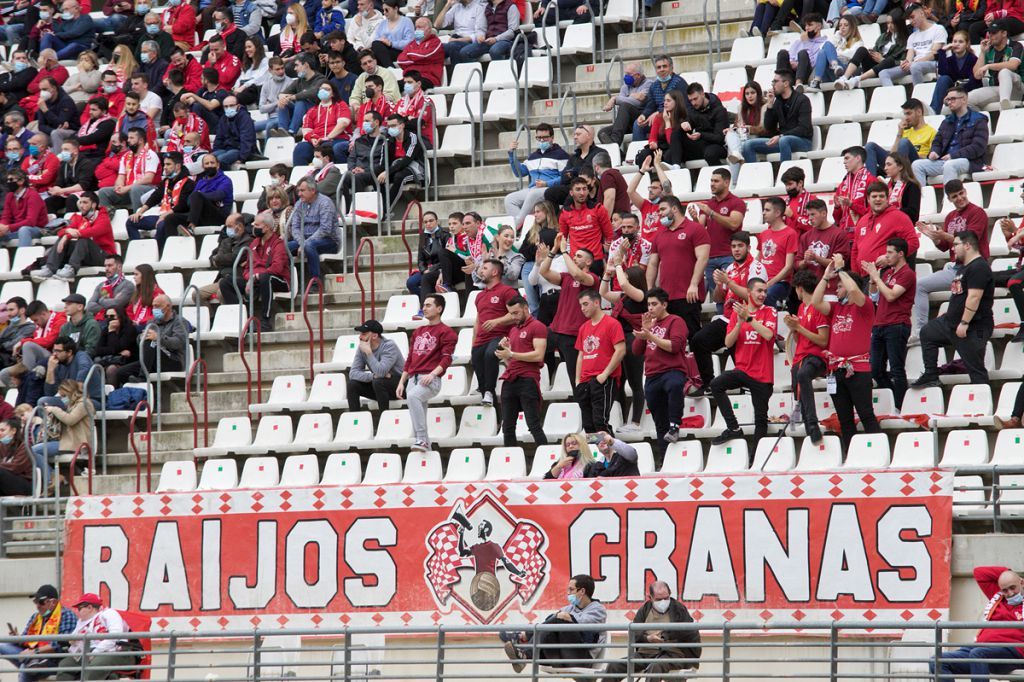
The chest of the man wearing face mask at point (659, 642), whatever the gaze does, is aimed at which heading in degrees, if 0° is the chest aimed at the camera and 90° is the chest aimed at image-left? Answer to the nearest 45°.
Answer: approximately 45°

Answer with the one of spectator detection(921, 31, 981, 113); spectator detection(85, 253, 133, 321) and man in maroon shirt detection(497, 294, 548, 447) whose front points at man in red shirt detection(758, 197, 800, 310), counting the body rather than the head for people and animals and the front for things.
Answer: spectator detection(921, 31, 981, 113)

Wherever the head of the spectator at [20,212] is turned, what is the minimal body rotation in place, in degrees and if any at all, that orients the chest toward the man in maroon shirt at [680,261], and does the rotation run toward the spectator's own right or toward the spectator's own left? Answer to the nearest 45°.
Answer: approximately 90° to the spectator's own left

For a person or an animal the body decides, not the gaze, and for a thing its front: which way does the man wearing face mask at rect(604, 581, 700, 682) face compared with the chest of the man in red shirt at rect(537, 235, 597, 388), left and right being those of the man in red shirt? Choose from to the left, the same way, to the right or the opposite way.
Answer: the same way

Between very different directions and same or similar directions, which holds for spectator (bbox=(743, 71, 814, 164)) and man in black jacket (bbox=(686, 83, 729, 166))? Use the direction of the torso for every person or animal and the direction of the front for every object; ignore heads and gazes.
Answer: same or similar directions

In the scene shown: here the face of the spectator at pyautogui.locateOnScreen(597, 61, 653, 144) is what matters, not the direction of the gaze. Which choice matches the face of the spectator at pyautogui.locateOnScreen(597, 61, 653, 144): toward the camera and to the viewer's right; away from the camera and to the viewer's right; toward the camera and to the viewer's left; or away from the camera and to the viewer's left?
toward the camera and to the viewer's left

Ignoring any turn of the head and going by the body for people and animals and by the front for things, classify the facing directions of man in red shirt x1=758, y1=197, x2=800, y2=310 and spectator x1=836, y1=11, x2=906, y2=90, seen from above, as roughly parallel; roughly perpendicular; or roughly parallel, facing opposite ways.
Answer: roughly parallel

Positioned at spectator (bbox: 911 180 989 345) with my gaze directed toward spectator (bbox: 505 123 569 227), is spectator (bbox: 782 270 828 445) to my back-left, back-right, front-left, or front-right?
front-left

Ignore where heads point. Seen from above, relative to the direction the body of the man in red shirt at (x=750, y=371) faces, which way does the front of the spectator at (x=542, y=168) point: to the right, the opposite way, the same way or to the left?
the same way

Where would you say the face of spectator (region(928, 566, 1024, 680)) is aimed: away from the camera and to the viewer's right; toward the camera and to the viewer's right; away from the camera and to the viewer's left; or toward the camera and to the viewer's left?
toward the camera and to the viewer's left

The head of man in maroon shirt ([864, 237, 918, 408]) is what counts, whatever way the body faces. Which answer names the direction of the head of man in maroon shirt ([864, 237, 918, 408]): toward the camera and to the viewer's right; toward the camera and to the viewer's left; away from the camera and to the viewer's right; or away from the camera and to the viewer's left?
toward the camera and to the viewer's left

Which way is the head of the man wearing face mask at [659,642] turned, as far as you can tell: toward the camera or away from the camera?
toward the camera

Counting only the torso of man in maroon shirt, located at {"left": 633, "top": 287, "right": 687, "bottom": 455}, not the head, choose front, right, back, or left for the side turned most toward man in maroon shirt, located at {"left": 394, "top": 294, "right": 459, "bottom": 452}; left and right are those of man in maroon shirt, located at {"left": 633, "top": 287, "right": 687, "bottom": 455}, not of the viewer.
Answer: right

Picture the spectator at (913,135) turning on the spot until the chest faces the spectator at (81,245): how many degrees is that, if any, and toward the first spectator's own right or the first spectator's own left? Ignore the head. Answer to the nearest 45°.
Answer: approximately 45° to the first spectator's own right

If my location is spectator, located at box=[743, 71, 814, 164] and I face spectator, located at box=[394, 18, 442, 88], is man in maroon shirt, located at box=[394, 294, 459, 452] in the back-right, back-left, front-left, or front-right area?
front-left

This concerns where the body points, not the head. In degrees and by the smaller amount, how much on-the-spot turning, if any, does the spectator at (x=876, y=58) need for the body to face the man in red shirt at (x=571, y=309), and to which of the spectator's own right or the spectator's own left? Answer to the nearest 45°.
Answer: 0° — they already face them
